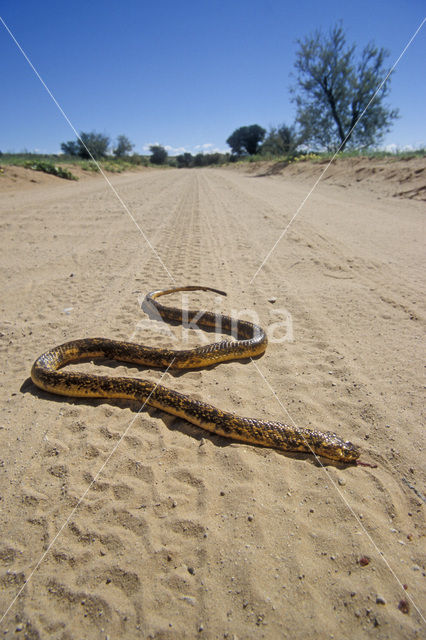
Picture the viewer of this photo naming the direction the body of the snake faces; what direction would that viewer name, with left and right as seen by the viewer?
facing the viewer and to the right of the viewer

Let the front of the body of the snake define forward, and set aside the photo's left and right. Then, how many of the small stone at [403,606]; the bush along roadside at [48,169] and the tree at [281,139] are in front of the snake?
1

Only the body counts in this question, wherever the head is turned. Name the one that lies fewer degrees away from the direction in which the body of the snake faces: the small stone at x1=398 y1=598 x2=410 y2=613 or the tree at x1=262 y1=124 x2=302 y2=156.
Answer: the small stone

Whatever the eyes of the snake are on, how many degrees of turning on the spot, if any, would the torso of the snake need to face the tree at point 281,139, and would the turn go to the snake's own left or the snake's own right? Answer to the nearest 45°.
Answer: approximately 135° to the snake's own left

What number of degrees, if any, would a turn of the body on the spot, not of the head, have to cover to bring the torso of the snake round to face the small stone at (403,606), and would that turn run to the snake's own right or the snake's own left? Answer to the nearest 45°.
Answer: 0° — it already faces it

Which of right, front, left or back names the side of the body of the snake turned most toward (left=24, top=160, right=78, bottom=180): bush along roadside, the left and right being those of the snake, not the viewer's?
back
